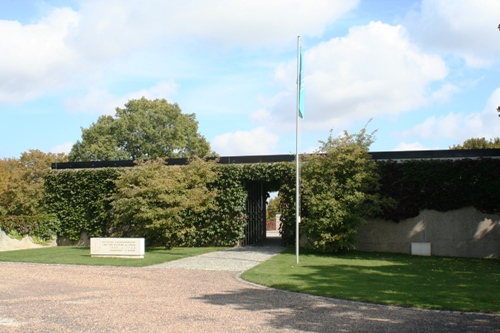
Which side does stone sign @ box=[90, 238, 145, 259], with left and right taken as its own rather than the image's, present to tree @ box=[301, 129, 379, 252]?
left

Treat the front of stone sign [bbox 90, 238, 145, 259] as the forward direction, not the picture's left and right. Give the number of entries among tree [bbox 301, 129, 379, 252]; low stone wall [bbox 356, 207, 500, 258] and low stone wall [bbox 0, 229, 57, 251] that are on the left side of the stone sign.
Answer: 2

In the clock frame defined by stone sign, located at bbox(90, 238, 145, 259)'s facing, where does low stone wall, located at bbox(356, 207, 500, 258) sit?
The low stone wall is roughly at 9 o'clock from the stone sign.

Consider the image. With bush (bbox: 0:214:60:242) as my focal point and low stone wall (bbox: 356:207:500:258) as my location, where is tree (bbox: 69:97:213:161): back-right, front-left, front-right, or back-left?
front-right

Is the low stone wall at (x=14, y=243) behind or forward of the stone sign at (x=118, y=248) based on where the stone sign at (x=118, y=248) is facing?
behind

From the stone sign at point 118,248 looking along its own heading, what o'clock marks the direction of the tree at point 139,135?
The tree is roughly at 6 o'clock from the stone sign.

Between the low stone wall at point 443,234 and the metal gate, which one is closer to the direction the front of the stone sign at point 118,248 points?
the low stone wall

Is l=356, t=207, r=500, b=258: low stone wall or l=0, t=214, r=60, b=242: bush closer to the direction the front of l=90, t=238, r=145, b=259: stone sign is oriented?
the low stone wall

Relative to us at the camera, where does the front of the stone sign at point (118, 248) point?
facing the viewer

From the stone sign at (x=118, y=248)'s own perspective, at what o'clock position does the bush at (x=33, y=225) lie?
The bush is roughly at 5 o'clock from the stone sign.

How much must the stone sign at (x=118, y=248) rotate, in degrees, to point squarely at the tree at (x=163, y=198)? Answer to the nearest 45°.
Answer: approximately 135° to its left
